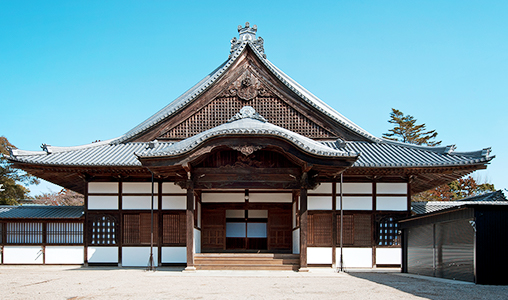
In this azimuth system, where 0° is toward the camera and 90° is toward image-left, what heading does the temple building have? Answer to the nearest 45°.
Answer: approximately 0°
